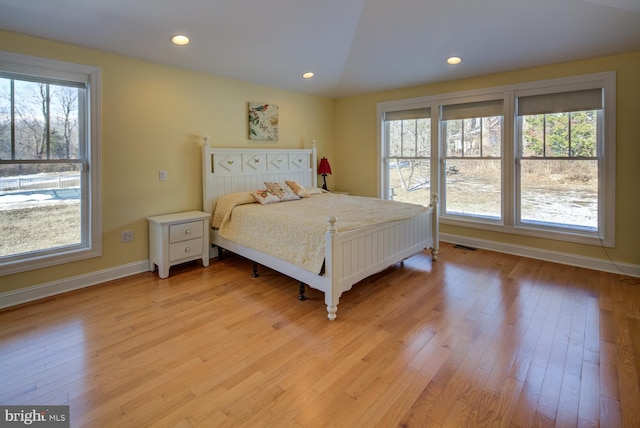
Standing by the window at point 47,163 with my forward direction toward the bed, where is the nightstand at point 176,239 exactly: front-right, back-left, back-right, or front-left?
front-left

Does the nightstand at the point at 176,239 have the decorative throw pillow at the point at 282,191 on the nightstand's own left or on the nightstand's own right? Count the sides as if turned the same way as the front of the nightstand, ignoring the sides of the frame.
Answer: on the nightstand's own left

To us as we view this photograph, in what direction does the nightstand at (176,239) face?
facing the viewer and to the right of the viewer

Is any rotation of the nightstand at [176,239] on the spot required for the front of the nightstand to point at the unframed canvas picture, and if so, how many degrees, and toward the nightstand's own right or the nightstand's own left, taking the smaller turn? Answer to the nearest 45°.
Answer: approximately 90° to the nightstand's own left

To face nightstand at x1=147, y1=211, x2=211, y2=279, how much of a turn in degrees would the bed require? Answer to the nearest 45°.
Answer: approximately 135° to its right

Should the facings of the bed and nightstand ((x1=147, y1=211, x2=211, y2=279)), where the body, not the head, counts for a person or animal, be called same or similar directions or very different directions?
same or similar directions

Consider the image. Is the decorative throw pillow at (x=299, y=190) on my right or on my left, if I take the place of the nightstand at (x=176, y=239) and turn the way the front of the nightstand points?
on my left

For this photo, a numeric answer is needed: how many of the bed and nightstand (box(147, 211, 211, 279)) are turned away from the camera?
0
